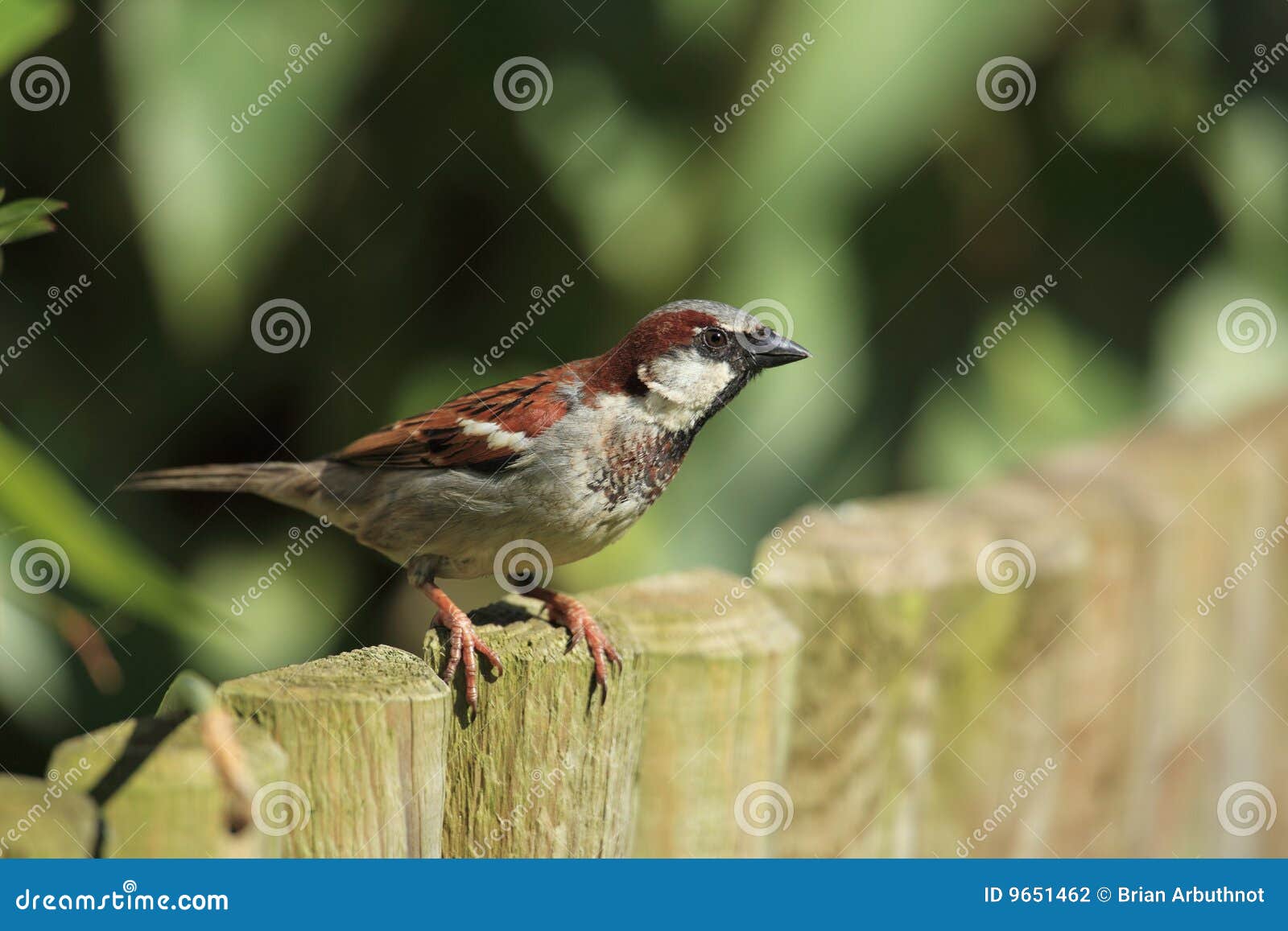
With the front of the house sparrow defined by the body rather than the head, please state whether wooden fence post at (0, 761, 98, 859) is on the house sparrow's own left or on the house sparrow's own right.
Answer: on the house sparrow's own right

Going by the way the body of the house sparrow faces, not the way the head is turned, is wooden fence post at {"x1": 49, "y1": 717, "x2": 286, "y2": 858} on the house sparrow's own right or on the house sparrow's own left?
on the house sparrow's own right

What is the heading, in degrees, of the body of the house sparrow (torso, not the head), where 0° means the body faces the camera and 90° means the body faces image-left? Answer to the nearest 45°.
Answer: approximately 270°
